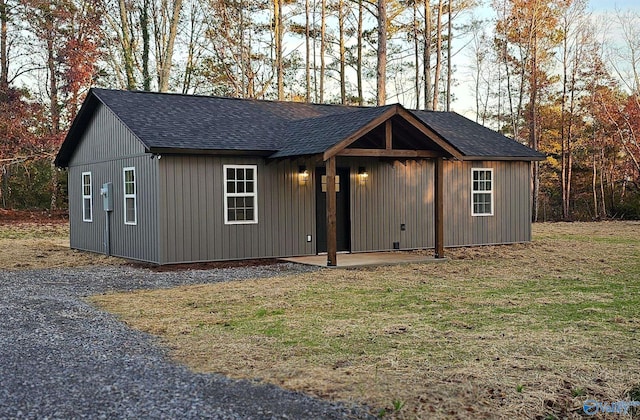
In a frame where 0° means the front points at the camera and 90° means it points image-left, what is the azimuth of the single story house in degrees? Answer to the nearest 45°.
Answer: approximately 315°

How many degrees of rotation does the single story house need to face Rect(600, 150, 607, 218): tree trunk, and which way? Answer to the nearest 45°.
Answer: approximately 90° to its left
